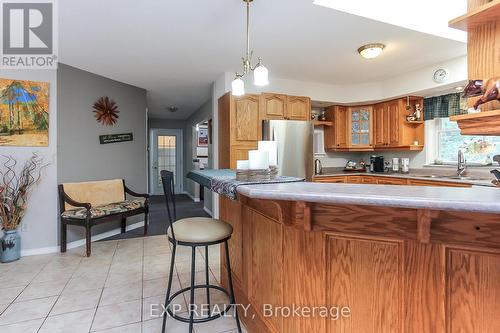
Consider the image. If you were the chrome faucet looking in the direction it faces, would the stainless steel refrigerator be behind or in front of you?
in front

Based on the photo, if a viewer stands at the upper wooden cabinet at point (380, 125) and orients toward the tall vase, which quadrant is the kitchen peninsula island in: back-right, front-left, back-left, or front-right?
front-left

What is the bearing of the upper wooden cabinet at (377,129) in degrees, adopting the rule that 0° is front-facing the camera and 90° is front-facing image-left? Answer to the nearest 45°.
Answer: approximately 45°

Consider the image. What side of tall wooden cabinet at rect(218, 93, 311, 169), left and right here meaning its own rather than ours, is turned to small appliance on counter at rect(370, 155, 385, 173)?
left

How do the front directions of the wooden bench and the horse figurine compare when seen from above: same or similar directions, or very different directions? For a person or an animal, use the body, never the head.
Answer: very different directions

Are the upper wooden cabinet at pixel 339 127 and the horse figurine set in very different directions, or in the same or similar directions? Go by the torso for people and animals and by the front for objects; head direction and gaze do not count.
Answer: very different directions

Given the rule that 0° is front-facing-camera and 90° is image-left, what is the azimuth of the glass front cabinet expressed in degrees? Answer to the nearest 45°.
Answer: approximately 0°

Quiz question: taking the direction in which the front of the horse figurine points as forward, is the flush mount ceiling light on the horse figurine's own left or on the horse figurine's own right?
on the horse figurine's own right

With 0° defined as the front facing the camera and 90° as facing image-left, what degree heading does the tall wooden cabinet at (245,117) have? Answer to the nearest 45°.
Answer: approximately 315°

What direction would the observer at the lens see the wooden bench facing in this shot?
facing the viewer and to the right of the viewer
